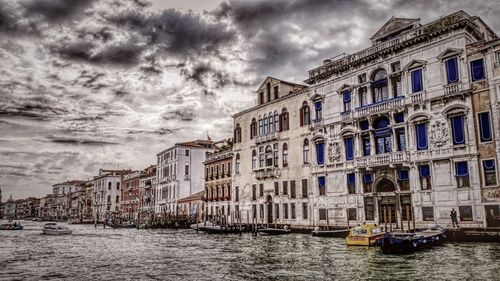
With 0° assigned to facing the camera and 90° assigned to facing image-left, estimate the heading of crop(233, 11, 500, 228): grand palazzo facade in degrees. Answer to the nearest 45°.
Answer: approximately 45°

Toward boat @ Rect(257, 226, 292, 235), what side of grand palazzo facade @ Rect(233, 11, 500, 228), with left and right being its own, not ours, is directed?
right

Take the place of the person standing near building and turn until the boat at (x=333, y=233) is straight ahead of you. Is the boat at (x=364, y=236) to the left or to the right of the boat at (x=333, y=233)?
left

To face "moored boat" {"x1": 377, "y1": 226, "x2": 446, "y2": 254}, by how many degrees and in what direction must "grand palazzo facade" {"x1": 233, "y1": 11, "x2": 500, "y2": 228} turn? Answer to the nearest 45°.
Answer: approximately 45° to its left

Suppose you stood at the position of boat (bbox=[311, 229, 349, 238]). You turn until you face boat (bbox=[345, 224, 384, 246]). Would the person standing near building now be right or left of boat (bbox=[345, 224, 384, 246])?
left
